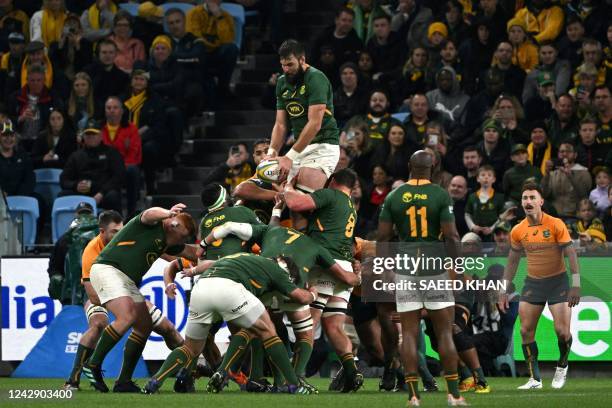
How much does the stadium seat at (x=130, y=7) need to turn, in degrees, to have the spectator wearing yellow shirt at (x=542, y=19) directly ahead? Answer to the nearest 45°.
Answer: approximately 45° to its left

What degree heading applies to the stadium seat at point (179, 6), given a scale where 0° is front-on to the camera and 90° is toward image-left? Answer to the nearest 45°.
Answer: approximately 0°

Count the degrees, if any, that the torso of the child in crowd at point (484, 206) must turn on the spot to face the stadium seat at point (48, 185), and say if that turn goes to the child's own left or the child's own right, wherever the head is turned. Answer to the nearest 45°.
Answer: approximately 90° to the child's own right

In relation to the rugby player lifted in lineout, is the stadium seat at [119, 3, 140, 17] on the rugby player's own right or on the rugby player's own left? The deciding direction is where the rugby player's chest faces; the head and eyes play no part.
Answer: on the rugby player's own right

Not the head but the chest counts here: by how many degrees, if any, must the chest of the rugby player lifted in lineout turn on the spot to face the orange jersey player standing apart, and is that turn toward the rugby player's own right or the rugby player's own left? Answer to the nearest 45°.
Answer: approximately 135° to the rugby player's own left

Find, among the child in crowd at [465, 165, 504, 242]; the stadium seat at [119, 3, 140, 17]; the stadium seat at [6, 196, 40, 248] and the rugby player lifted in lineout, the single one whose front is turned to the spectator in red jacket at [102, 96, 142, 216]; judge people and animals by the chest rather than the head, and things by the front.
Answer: the stadium seat at [119, 3, 140, 17]

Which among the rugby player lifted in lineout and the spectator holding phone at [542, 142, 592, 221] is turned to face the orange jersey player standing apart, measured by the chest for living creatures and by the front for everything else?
the spectator holding phone

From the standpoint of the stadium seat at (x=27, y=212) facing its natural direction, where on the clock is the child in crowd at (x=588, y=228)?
The child in crowd is roughly at 10 o'clock from the stadium seat.

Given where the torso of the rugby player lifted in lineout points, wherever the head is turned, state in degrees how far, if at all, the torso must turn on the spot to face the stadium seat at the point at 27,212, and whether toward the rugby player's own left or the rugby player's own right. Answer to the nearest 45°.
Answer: approximately 90° to the rugby player's own right

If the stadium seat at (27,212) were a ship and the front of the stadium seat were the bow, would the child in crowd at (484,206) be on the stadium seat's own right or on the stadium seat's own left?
on the stadium seat's own left

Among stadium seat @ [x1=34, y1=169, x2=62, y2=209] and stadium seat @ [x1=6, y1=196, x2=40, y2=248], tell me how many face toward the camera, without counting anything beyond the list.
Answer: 2
